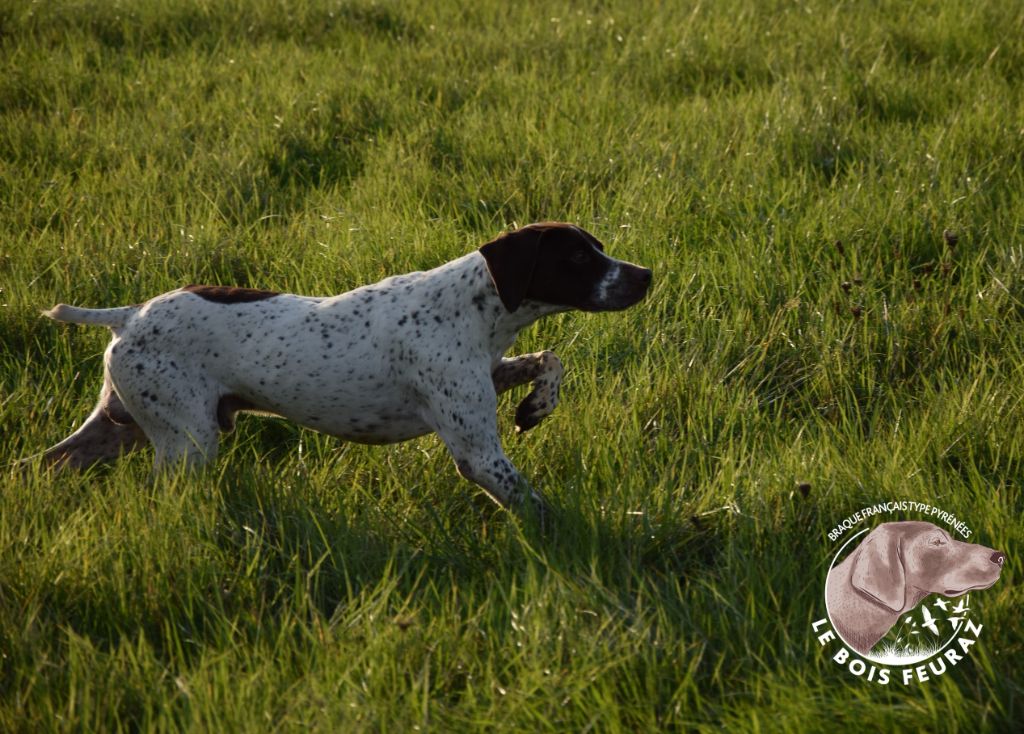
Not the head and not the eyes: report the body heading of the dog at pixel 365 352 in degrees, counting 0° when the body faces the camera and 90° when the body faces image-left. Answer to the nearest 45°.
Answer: approximately 270°
